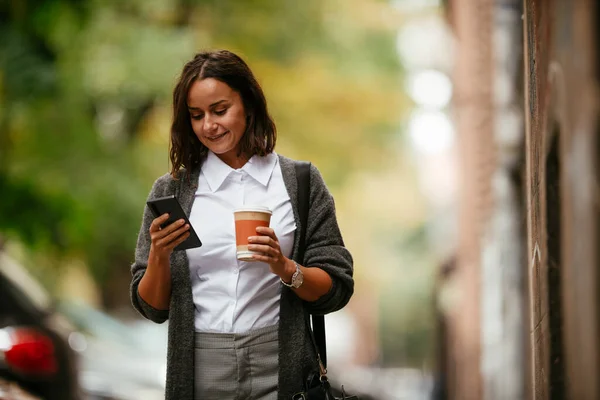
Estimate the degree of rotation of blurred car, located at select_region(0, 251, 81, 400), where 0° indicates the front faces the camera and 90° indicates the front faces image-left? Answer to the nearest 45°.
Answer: approximately 180°

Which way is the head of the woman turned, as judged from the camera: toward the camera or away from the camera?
toward the camera

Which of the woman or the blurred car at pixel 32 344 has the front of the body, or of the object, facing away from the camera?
the blurred car

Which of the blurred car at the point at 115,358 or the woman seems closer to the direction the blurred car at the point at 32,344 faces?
the blurred car

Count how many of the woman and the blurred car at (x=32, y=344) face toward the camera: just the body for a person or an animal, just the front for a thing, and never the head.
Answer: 1

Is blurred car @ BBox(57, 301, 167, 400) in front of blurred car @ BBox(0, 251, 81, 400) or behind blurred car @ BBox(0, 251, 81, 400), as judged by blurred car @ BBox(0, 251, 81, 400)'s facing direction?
in front

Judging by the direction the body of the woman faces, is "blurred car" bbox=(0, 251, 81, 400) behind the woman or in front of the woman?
behind

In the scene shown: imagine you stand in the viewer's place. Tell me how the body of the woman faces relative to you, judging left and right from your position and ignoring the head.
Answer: facing the viewer

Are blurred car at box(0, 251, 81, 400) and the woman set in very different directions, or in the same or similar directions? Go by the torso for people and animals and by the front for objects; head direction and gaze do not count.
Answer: very different directions
